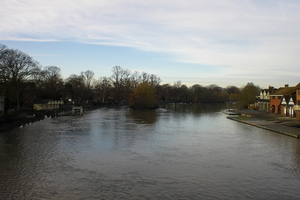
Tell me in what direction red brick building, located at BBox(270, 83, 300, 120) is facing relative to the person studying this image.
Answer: facing the viewer and to the left of the viewer

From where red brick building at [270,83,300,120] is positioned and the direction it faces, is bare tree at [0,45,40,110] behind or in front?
in front
